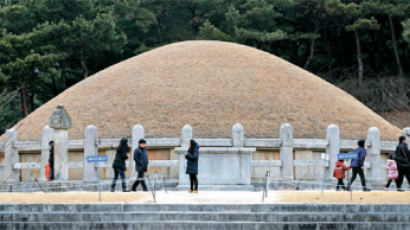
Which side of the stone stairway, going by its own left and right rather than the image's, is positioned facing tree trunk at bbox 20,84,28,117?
back

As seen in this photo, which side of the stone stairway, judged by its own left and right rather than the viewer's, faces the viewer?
front

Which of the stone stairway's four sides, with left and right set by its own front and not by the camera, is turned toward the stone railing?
back

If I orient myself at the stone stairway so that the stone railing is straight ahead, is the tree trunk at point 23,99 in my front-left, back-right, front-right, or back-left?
front-left

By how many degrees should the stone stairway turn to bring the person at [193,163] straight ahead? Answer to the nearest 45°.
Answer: approximately 180°

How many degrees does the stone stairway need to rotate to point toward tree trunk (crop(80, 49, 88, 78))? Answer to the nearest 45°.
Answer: approximately 180°

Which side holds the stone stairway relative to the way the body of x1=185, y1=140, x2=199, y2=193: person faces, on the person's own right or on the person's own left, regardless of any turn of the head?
on the person's own left
